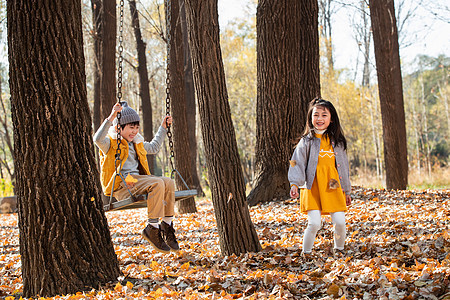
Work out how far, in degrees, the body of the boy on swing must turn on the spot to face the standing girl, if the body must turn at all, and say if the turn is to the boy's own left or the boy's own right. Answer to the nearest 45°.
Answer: approximately 45° to the boy's own left

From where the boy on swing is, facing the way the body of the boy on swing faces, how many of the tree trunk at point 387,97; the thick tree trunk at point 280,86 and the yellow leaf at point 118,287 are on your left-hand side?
2

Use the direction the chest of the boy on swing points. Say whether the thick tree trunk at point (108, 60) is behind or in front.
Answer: behind

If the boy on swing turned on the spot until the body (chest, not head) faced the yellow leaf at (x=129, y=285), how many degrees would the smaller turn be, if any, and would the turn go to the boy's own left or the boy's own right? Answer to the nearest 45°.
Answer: approximately 45° to the boy's own right

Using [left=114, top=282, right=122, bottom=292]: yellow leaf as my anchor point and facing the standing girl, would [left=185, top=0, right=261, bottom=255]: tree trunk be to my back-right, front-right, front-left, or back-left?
front-left

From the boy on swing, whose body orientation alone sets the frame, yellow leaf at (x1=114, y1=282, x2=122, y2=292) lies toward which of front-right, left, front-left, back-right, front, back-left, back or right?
front-right

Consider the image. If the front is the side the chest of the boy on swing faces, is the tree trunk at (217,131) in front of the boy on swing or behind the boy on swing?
in front

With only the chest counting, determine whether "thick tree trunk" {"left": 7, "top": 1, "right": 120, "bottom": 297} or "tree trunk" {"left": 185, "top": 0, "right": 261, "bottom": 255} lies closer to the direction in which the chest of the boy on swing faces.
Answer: the tree trunk

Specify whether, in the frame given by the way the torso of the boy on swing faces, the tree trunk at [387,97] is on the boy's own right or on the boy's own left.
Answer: on the boy's own left

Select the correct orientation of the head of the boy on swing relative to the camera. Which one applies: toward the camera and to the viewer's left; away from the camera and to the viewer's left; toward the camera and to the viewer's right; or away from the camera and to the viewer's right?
toward the camera and to the viewer's right

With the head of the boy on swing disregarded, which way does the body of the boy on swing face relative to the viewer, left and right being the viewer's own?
facing the viewer and to the right of the viewer

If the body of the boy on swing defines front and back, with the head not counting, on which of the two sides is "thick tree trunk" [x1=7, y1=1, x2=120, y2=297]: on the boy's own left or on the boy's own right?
on the boy's own right

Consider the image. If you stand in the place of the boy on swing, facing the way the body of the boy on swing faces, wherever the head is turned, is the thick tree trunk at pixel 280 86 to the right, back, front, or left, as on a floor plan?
left
